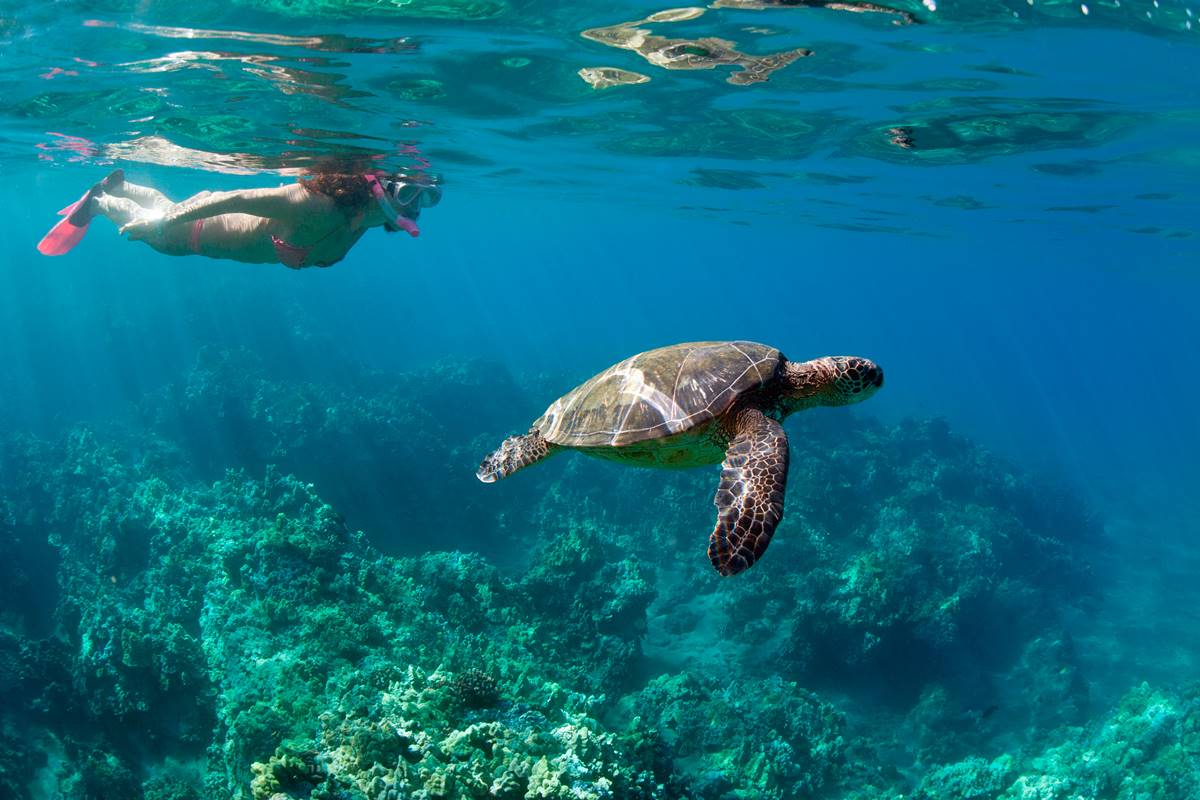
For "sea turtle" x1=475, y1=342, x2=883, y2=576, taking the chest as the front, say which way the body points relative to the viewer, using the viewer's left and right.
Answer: facing to the right of the viewer

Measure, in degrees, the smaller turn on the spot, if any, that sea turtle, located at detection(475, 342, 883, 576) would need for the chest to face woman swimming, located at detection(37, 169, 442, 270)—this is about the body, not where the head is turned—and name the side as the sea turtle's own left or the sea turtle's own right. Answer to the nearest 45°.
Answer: approximately 135° to the sea turtle's own left
